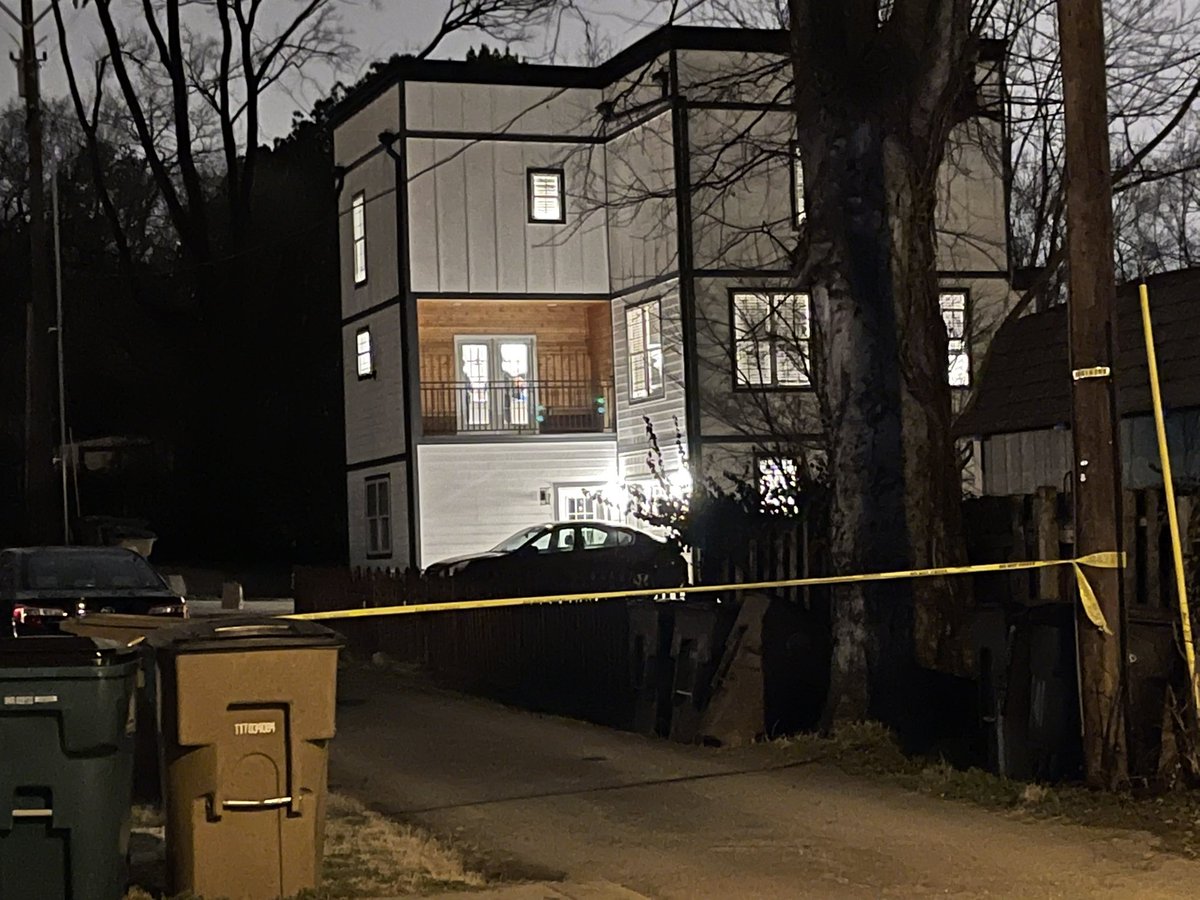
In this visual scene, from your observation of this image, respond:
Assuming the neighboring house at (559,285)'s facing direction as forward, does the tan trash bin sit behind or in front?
in front

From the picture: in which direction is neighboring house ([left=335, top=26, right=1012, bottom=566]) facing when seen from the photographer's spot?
facing the viewer

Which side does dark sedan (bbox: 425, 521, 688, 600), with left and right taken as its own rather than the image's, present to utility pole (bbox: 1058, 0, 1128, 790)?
left

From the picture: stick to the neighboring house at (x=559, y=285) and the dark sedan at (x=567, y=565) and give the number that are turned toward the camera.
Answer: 1

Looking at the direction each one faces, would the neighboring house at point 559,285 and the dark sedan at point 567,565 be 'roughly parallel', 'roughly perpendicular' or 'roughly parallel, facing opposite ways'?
roughly perpendicular

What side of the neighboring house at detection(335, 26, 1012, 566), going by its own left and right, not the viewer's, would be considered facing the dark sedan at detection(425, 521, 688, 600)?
front

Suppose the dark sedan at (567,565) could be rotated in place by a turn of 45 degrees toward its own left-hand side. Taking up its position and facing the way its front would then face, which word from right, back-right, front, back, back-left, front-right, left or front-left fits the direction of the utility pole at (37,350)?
right

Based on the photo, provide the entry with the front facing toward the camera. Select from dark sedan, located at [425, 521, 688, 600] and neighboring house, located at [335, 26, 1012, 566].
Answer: the neighboring house

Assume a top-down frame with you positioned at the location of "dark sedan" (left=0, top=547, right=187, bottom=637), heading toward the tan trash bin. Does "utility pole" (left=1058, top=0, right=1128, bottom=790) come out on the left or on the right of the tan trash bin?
left

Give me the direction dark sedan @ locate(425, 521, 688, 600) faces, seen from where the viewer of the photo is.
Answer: facing to the left of the viewer

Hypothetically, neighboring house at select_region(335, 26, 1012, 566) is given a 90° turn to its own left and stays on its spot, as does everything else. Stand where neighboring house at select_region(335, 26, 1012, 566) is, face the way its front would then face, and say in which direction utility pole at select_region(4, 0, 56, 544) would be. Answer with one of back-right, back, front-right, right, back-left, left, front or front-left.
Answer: back

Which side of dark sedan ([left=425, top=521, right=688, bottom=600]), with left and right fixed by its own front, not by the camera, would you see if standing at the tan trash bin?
left

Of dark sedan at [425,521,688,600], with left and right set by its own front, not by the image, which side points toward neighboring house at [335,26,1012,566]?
right
